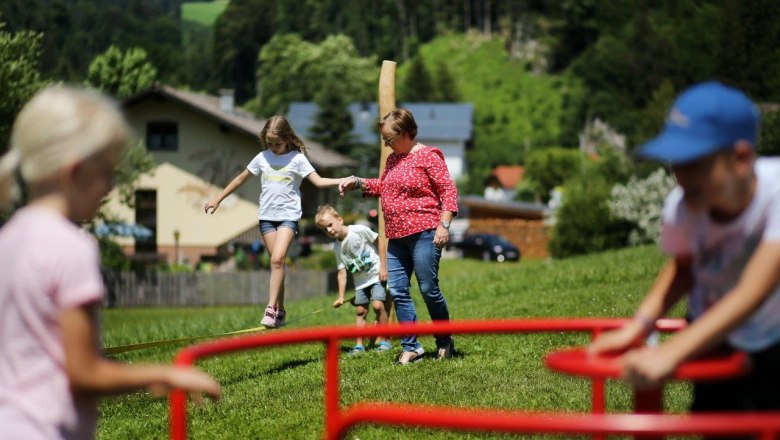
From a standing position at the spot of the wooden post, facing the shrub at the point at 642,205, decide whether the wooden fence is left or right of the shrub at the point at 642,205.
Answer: left

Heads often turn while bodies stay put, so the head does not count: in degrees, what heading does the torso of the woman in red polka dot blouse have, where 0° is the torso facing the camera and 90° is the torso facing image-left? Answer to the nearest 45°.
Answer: approximately 45°

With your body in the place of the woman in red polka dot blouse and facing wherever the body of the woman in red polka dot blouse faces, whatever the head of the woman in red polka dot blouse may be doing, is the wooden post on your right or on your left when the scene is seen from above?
on your right

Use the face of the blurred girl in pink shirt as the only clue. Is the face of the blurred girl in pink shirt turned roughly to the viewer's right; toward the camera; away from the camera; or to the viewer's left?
to the viewer's right

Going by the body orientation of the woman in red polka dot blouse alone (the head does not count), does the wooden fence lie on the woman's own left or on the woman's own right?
on the woman's own right

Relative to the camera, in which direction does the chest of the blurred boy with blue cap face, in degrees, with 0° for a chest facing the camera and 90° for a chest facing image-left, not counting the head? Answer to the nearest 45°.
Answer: approximately 45°

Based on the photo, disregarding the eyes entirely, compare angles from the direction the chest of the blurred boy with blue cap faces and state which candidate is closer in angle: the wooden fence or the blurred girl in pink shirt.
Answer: the blurred girl in pink shirt

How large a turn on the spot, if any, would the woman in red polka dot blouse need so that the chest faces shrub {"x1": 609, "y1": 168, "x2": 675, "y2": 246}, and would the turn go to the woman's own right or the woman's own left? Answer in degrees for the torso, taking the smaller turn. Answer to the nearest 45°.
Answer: approximately 135° to the woman's own right

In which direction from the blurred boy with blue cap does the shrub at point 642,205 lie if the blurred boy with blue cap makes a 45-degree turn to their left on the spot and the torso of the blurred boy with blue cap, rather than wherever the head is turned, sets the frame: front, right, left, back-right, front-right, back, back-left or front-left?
back

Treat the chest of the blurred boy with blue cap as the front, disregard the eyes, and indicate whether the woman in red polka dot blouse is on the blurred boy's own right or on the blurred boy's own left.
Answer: on the blurred boy's own right
